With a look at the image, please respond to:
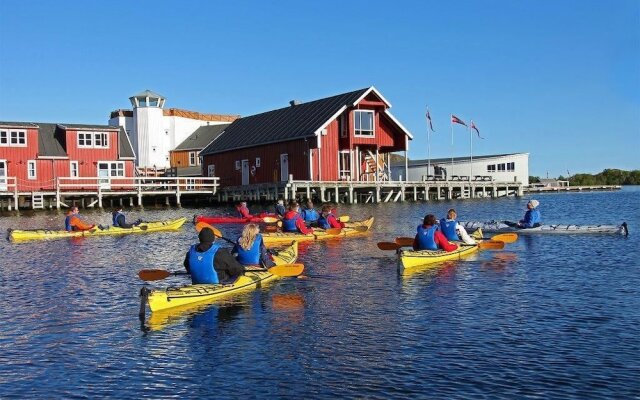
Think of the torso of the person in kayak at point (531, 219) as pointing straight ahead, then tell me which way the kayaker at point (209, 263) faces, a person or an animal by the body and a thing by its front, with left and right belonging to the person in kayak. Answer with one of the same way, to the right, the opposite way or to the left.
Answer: to the right

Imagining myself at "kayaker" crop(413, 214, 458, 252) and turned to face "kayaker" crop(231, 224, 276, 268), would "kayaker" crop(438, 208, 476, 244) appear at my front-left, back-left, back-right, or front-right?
back-right

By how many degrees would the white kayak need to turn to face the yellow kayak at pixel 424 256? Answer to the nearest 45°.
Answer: approximately 90° to its left

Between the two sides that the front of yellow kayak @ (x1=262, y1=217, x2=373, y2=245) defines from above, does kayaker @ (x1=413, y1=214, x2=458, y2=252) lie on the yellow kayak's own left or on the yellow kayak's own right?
on the yellow kayak's own right

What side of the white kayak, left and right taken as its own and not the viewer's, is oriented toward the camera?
left

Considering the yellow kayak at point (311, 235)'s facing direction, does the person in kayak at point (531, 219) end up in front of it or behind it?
in front

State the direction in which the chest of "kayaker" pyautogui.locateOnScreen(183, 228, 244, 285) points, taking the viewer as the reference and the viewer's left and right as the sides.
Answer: facing away from the viewer and to the right of the viewer

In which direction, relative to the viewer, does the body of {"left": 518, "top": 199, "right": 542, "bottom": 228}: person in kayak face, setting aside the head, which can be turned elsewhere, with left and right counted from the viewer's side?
facing to the left of the viewer

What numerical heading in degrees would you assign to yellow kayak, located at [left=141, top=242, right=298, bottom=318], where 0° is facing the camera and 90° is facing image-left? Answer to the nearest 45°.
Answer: approximately 225°

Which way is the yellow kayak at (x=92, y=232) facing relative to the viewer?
to the viewer's right

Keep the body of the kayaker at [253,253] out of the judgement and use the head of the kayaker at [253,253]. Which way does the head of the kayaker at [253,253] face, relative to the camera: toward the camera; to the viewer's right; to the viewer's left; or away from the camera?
away from the camera

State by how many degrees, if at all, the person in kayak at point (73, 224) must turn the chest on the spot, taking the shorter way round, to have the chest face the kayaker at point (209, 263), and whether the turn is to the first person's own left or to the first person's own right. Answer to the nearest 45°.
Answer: approximately 90° to the first person's own right
